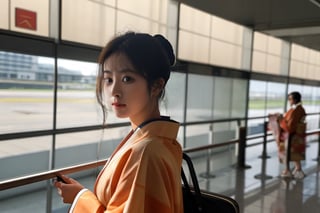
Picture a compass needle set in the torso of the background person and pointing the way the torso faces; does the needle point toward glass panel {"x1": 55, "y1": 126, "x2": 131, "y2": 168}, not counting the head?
no

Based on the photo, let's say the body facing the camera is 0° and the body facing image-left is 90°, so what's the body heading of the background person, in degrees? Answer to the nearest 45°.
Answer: approximately 90°

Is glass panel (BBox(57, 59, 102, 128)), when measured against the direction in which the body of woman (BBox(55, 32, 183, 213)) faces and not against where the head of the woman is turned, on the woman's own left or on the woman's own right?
on the woman's own right

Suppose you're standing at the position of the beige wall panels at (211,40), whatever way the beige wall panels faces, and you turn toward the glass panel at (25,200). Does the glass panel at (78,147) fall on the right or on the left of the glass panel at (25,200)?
right

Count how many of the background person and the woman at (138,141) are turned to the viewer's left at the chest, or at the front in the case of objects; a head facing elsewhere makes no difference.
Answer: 2

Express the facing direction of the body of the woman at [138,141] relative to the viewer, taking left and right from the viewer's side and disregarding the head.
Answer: facing to the left of the viewer
